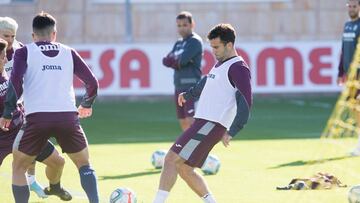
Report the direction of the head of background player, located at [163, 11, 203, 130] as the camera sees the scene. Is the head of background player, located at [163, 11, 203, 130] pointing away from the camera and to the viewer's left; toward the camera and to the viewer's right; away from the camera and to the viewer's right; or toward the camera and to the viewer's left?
toward the camera and to the viewer's left

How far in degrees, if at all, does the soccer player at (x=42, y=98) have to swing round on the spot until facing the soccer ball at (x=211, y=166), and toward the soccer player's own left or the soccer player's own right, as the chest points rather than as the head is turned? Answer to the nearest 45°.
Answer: approximately 45° to the soccer player's own right

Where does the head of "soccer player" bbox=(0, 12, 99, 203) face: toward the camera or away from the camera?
away from the camera

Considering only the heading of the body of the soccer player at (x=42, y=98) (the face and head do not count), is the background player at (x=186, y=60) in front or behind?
in front

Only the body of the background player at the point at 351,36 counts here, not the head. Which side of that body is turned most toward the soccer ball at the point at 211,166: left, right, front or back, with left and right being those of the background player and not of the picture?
front

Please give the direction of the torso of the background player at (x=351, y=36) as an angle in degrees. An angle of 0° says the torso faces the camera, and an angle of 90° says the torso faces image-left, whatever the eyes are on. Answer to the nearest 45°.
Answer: approximately 45°

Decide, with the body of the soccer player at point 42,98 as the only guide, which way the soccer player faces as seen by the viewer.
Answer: away from the camera

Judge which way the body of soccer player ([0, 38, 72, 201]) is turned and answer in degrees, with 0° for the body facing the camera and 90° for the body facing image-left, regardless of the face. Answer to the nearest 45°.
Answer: approximately 315°

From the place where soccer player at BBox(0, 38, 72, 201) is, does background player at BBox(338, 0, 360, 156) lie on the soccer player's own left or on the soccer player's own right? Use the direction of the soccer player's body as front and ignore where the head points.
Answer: on the soccer player's own left

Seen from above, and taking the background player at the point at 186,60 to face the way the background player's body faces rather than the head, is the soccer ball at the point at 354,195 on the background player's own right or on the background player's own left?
on the background player's own left

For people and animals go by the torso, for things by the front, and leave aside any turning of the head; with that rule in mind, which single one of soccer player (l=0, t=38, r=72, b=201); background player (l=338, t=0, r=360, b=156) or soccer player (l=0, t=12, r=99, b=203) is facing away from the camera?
soccer player (l=0, t=12, r=99, b=203)

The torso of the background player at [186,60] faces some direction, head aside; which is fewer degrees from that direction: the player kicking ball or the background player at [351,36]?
the player kicking ball
